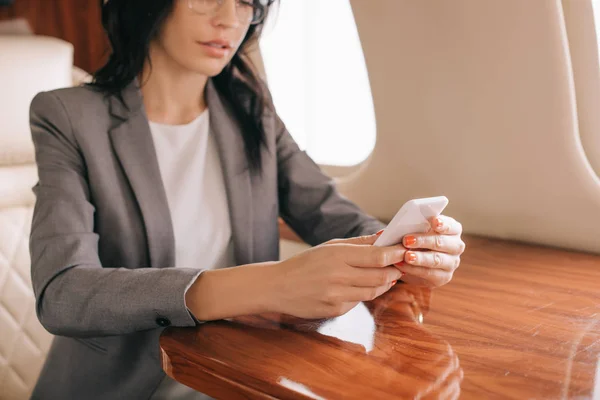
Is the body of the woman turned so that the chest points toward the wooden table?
yes

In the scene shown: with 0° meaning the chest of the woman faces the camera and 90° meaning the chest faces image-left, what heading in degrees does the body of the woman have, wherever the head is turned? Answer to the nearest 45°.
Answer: approximately 315°

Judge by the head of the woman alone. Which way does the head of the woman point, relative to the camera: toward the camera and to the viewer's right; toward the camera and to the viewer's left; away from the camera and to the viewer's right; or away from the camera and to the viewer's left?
toward the camera and to the viewer's right
